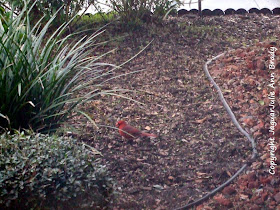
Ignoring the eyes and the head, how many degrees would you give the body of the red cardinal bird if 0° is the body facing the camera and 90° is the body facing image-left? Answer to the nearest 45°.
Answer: approximately 90°

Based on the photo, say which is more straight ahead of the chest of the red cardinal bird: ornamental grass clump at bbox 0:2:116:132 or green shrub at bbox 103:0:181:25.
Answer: the ornamental grass clump

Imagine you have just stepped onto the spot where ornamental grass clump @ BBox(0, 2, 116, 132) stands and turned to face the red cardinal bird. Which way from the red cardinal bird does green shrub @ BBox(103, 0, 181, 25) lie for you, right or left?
left

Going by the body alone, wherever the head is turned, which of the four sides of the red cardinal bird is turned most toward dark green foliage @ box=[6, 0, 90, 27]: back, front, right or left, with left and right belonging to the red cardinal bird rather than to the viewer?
right

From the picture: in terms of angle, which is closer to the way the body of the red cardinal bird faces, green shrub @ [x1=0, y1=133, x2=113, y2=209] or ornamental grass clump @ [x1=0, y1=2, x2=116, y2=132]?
the ornamental grass clump

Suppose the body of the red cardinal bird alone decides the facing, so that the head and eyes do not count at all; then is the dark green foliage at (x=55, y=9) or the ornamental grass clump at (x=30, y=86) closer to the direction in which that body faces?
the ornamental grass clump

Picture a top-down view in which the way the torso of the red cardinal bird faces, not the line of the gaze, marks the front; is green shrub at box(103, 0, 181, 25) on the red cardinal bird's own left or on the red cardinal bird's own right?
on the red cardinal bird's own right

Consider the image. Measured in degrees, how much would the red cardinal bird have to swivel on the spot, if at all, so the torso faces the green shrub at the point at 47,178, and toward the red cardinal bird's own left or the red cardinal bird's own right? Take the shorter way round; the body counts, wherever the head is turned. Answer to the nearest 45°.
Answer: approximately 90° to the red cardinal bird's own left

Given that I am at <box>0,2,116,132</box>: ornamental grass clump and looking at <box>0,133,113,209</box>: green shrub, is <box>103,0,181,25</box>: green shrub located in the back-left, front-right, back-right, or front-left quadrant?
back-left

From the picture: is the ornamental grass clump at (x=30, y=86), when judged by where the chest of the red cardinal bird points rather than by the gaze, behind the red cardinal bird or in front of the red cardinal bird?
in front
